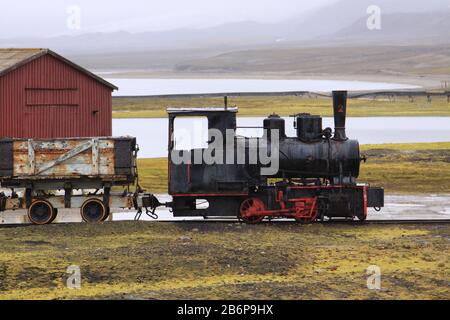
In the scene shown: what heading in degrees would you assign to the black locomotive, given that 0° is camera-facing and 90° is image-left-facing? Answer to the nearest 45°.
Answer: approximately 270°

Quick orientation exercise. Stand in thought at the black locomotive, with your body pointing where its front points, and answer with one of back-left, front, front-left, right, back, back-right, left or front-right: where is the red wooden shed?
back-left

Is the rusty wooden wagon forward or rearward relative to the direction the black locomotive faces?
rearward

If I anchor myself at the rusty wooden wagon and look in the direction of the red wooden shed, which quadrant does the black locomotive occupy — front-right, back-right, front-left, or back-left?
back-right
